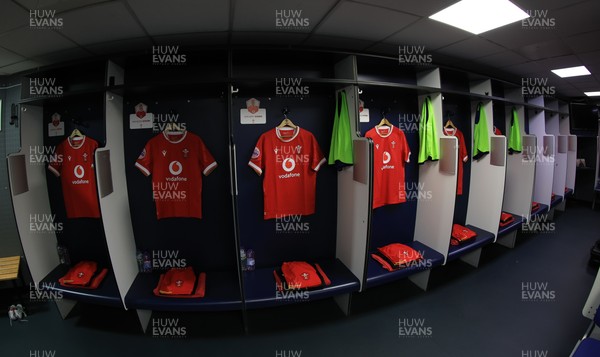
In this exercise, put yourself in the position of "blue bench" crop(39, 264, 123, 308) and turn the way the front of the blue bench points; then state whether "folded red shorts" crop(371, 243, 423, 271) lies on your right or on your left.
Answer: on your left

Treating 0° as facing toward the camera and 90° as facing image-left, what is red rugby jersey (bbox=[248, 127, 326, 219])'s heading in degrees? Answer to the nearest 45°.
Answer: approximately 0°

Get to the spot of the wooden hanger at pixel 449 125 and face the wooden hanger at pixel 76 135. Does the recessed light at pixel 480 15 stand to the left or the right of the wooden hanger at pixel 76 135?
left

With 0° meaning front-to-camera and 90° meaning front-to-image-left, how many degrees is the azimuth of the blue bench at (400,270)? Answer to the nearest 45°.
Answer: approximately 315°

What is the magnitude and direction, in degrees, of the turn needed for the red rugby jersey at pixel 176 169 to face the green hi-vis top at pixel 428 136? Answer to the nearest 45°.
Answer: approximately 90° to its left

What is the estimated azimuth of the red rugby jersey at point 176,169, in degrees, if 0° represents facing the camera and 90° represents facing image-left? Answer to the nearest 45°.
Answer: approximately 0°

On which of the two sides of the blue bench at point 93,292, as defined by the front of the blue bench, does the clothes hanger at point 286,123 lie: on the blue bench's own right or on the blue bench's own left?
on the blue bench's own left
